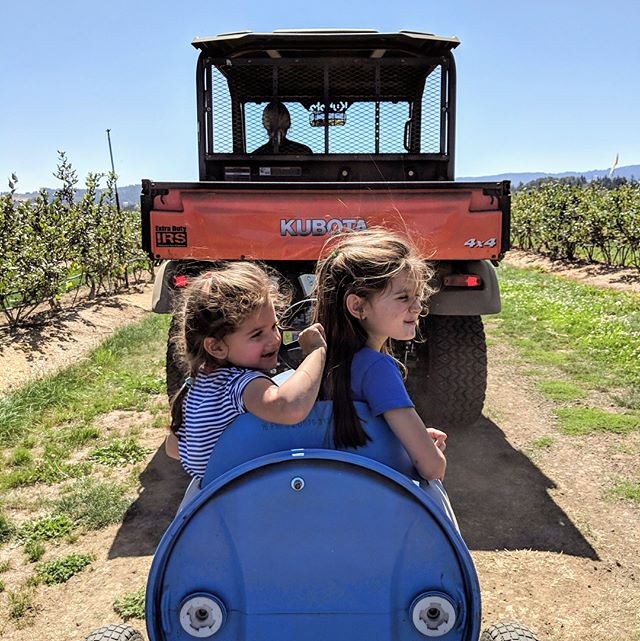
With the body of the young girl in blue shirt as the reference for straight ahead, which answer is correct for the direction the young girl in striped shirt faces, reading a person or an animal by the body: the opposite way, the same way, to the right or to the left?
the same way

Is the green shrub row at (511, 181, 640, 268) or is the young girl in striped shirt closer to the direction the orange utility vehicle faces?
the green shrub row

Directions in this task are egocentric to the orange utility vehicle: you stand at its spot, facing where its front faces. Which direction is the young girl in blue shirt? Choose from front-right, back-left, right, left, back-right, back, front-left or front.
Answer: back

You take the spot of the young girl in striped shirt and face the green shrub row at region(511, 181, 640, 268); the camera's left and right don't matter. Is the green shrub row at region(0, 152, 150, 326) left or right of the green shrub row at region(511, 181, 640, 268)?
left

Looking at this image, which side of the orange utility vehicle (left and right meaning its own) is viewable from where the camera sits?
back
